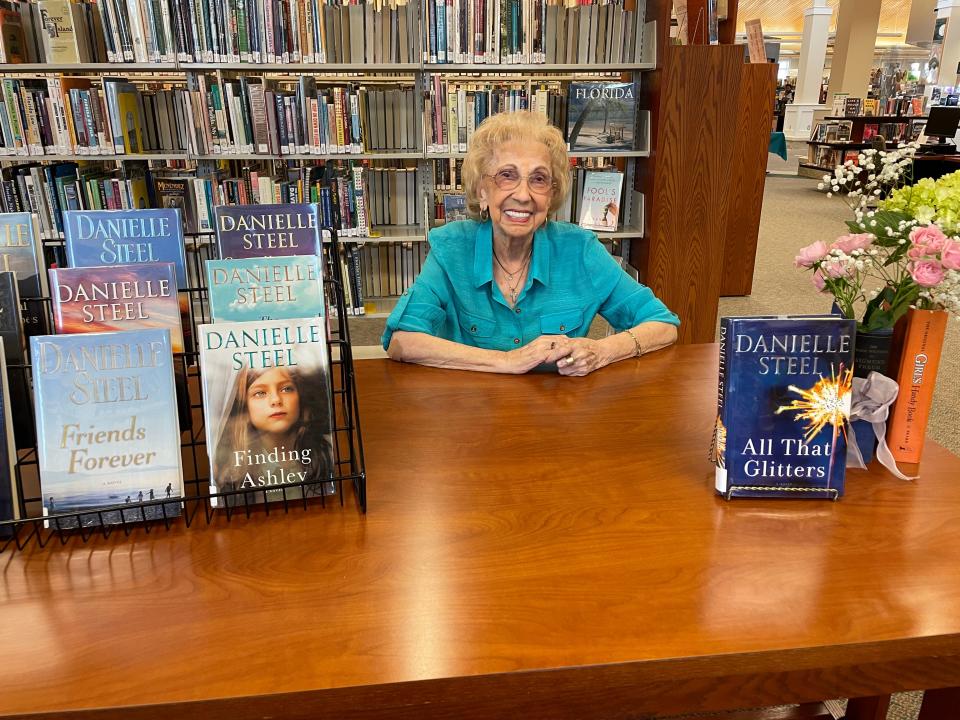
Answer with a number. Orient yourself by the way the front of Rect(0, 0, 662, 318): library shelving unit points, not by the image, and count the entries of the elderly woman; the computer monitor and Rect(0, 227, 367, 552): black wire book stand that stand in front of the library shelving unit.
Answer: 2

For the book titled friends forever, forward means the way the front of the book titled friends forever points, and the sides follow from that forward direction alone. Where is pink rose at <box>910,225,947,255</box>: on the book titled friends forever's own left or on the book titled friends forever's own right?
on the book titled friends forever's own left

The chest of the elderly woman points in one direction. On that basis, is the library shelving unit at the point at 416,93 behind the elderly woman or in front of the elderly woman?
behind

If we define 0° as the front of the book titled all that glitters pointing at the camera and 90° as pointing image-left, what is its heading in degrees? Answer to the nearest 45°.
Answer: approximately 0°

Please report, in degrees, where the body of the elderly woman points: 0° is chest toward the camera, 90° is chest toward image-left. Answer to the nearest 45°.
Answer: approximately 0°
